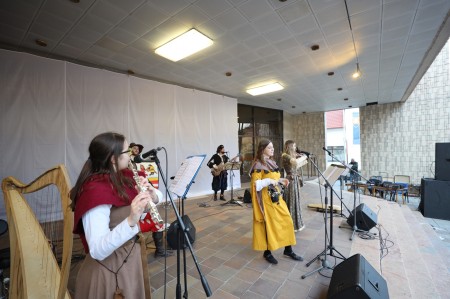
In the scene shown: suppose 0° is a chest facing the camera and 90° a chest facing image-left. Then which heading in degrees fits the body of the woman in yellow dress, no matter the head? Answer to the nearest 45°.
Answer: approximately 315°

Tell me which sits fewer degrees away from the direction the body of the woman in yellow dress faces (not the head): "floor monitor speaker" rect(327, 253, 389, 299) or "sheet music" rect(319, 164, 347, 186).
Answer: the floor monitor speaker

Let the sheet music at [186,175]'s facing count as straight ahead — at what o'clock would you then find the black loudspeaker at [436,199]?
The black loudspeaker is roughly at 7 o'clock from the sheet music.

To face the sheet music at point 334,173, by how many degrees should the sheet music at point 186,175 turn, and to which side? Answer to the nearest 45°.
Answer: approximately 135° to its left

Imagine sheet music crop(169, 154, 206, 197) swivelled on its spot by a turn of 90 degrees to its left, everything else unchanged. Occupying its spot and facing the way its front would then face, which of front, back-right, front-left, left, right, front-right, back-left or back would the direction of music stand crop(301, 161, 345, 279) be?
front-left

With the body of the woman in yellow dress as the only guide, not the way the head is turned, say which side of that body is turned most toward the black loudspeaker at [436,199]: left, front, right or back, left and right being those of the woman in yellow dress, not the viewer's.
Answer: left

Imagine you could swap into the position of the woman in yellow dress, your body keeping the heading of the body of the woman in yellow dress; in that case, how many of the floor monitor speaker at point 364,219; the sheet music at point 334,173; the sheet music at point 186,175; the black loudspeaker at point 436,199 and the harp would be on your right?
2

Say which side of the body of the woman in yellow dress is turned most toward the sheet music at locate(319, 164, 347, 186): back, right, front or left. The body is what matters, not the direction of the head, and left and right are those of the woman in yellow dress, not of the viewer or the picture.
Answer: front

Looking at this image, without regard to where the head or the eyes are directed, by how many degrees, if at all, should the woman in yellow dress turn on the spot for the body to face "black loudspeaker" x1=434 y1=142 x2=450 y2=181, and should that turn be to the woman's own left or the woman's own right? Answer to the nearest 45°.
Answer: approximately 90° to the woman's own left

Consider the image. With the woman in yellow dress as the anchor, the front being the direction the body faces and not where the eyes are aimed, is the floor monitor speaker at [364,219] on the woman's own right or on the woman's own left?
on the woman's own left

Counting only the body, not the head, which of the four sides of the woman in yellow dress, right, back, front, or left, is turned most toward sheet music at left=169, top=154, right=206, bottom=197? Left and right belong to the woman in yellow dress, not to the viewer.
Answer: right

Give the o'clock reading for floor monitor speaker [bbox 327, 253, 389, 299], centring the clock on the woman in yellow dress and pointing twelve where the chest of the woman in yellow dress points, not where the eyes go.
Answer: The floor monitor speaker is roughly at 12 o'clock from the woman in yellow dress.
